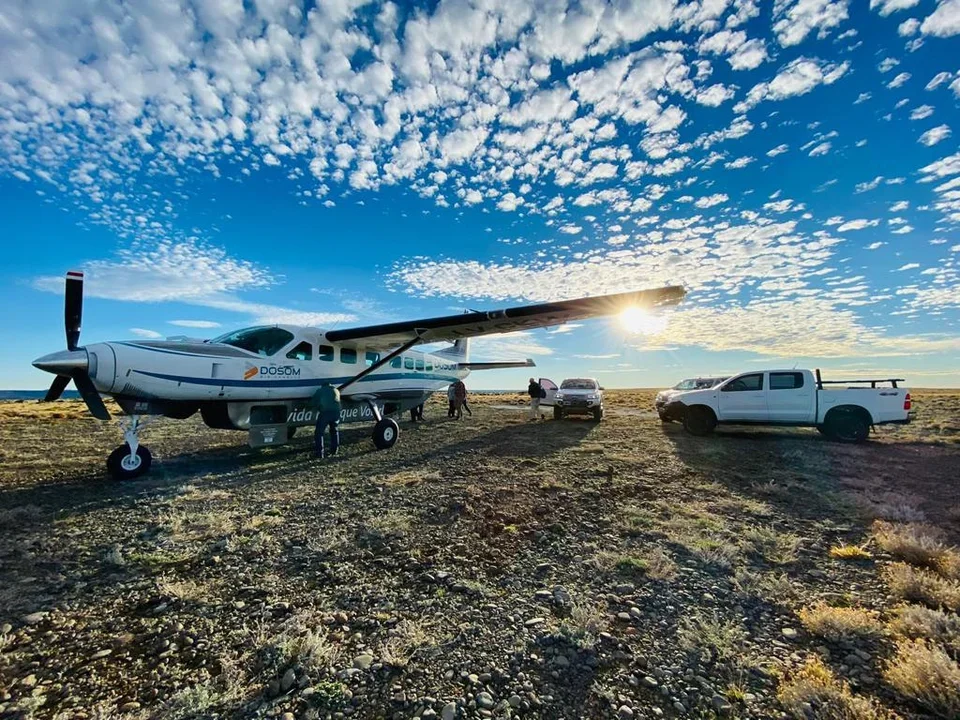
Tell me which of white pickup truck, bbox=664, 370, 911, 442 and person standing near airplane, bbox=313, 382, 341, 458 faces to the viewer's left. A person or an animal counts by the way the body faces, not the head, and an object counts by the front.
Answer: the white pickup truck

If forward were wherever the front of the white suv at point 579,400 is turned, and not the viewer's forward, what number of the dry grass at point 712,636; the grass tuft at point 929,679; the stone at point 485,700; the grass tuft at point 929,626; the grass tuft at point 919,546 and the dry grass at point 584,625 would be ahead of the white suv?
6

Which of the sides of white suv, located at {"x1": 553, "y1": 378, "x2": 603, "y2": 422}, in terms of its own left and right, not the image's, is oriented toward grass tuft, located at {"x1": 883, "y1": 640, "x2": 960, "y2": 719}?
front

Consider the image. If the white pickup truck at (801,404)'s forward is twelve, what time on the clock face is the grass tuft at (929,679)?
The grass tuft is roughly at 9 o'clock from the white pickup truck.

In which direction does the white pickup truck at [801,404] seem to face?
to the viewer's left

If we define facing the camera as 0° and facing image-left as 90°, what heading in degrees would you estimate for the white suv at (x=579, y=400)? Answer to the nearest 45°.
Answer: approximately 0°

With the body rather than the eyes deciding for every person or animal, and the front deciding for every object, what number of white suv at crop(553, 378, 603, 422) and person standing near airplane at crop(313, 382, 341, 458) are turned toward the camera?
1

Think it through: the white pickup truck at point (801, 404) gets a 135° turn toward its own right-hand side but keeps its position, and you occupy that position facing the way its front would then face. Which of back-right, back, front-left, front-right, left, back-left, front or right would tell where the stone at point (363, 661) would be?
back-right

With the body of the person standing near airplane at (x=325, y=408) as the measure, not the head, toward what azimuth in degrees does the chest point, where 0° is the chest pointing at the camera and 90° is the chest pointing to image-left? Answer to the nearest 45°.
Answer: approximately 180°

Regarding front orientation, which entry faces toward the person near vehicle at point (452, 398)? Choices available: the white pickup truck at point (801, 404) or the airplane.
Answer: the white pickup truck

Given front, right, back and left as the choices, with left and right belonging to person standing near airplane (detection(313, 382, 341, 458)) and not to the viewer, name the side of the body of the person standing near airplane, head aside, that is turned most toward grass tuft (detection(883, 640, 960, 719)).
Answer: back

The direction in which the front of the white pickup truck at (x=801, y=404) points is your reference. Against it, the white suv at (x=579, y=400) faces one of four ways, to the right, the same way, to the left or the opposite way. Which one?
to the left

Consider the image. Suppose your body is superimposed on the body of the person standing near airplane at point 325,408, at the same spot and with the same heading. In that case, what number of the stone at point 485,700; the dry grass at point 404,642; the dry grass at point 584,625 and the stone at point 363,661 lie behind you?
4

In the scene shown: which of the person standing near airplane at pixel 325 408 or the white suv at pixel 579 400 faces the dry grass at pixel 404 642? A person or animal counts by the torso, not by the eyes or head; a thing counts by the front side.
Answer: the white suv

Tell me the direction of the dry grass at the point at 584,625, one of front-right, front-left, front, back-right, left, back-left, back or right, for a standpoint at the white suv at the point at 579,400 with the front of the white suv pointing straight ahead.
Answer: front

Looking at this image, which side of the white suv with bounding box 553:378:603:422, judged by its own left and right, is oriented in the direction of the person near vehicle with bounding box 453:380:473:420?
right

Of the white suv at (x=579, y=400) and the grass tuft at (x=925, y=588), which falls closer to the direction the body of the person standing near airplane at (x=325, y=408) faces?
the white suv

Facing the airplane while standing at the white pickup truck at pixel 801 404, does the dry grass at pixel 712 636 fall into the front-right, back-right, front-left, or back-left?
front-left

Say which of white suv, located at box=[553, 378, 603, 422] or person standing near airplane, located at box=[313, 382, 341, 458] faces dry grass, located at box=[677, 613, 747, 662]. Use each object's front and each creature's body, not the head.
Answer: the white suv
